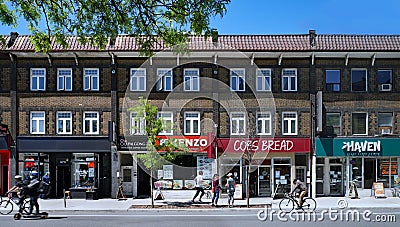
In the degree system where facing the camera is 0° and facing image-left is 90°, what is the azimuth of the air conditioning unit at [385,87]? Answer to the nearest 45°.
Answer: approximately 0°

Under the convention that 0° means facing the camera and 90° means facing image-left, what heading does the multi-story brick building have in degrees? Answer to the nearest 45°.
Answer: approximately 0°
